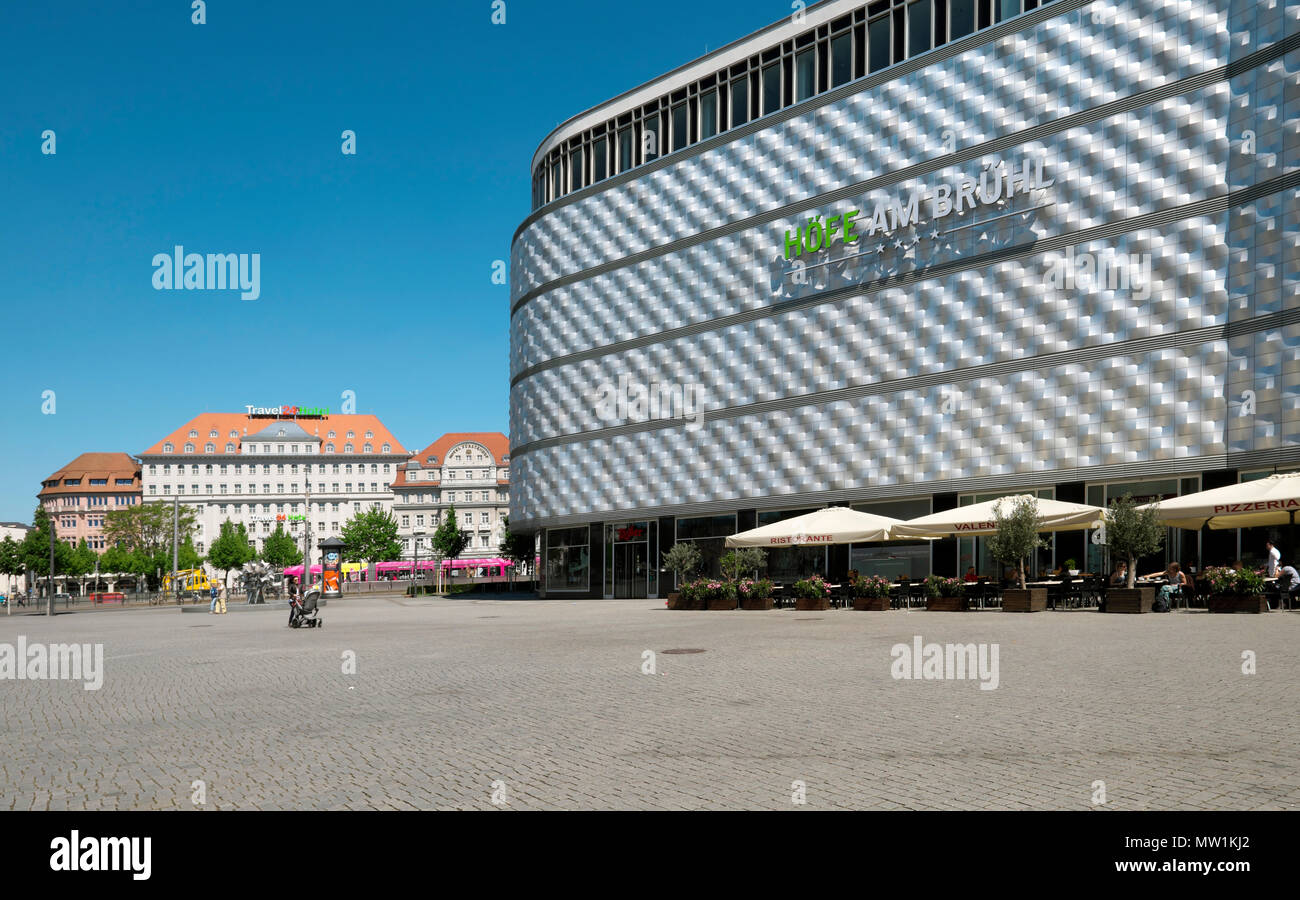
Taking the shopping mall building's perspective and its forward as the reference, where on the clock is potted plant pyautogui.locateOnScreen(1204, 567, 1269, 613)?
The potted plant is roughly at 10 o'clock from the shopping mall building.

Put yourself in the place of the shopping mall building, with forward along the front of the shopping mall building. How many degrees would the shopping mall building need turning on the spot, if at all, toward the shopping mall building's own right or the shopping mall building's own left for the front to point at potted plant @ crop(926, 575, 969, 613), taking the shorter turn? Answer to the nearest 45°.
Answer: approximately 45° to the shopping mall building's own left

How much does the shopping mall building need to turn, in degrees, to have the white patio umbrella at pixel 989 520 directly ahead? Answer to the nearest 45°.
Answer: approximately 45° to its left

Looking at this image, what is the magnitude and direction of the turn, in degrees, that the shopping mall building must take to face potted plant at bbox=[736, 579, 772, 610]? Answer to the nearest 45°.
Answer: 0° — it already faces it

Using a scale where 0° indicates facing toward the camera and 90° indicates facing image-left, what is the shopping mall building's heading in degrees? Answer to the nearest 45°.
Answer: approximately 45°

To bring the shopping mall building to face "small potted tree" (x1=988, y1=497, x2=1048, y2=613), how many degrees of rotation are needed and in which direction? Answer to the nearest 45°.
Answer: approximately 45° to its left

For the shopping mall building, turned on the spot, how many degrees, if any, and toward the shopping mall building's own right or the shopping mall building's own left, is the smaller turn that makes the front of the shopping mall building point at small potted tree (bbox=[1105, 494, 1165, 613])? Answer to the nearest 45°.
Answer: approximately 45° to the shopping mall building's own left

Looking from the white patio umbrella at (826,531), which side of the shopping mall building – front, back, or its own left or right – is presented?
front
